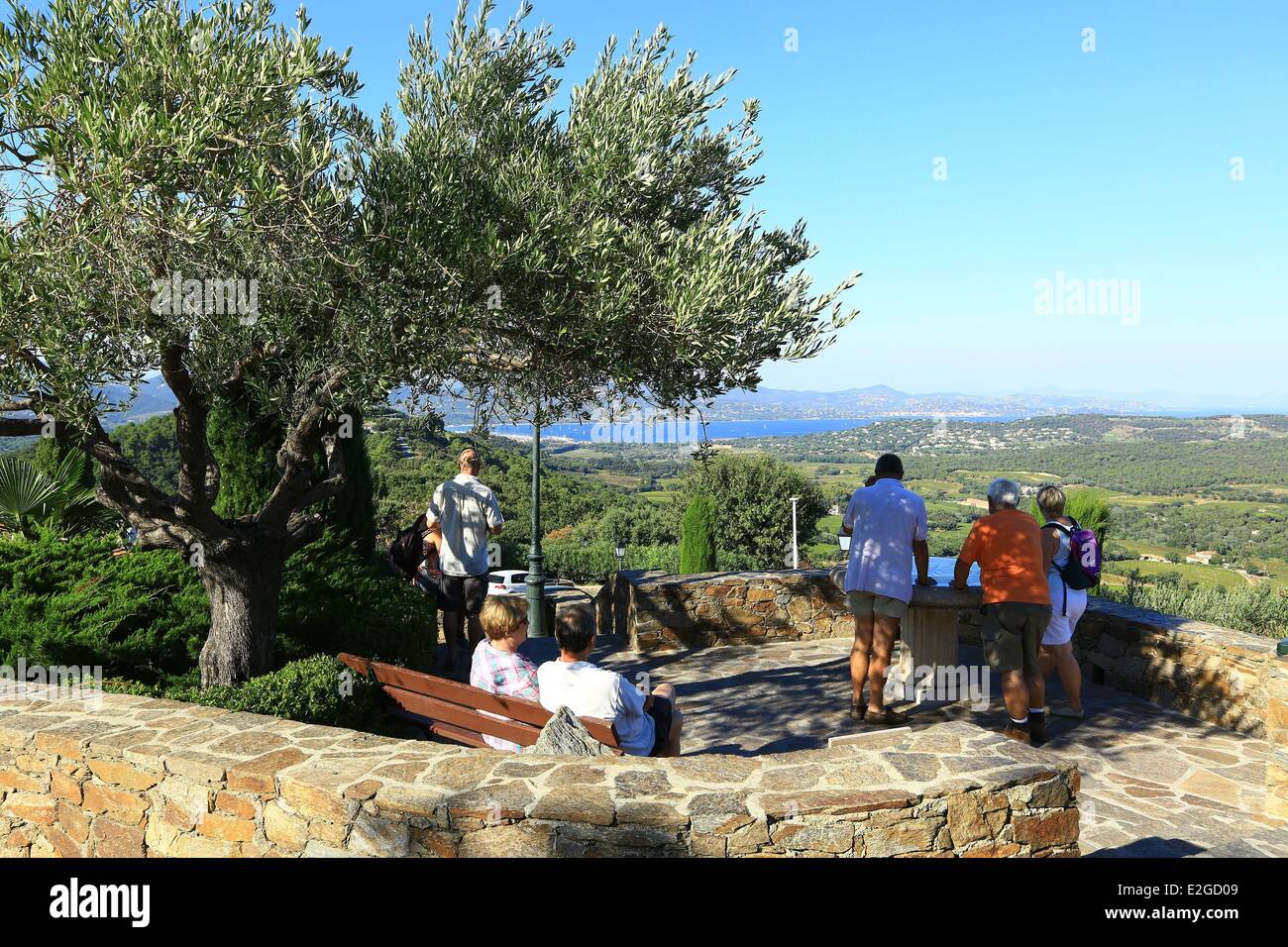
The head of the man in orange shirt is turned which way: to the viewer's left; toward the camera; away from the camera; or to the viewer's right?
away from the camera

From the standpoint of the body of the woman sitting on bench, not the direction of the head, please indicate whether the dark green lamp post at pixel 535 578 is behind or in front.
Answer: in front

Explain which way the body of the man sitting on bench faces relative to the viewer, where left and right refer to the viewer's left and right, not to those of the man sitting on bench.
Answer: facing away from the viewer and to the right of the viewer

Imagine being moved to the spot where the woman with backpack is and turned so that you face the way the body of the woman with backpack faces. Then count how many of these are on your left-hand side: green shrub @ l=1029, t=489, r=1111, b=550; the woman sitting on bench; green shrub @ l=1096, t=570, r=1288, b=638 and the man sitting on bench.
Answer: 2

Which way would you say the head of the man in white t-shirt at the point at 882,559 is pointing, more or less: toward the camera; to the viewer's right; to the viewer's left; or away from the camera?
away from the camera

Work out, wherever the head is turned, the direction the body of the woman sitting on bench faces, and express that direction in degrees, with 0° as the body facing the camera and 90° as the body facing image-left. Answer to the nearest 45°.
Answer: approximately 225°

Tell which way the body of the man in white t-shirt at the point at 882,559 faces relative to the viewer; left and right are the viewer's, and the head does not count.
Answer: facing away from the viewer

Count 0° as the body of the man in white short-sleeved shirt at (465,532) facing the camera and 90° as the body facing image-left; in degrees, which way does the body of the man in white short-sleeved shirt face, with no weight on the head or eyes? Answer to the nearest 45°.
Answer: approximately 180°

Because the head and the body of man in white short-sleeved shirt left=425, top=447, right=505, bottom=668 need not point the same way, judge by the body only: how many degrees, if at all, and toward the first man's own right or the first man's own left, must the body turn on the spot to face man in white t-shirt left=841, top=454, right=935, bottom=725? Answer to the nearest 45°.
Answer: approximately 135° to the first man's own right

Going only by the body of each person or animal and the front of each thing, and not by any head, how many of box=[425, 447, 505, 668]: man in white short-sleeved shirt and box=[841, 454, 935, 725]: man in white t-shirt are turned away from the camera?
2
